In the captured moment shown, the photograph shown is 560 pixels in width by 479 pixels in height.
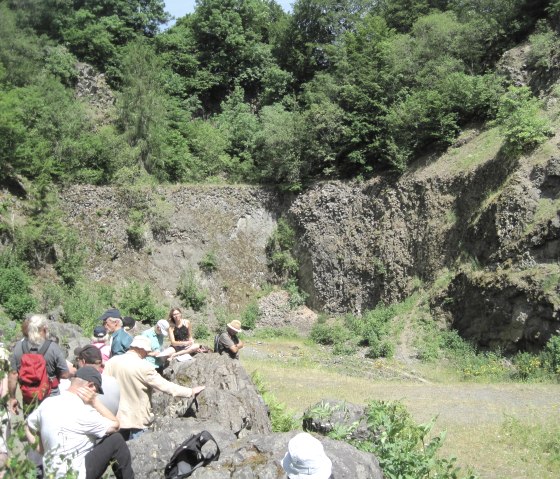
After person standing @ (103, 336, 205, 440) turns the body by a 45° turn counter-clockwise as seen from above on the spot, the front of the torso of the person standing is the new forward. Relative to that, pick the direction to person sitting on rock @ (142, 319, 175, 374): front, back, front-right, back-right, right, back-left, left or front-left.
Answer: front

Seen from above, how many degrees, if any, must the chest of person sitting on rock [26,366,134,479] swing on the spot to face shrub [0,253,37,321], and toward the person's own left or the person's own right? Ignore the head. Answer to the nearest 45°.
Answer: approximately 45° to the person's own left

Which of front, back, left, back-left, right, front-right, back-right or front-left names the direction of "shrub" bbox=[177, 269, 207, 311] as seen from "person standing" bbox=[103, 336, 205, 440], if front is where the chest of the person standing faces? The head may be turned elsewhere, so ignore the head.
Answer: front-left

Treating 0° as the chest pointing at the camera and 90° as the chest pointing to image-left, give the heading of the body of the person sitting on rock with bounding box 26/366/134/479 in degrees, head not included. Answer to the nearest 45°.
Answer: approximately 225°

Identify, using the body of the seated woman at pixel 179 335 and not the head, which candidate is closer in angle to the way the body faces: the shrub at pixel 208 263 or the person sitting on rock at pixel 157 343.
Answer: the person sitting on rock

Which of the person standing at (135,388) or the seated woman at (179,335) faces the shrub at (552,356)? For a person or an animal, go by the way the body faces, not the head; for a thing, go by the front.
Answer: the person standing

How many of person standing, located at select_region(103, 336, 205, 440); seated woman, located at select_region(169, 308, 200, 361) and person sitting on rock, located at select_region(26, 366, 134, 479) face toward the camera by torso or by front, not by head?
1

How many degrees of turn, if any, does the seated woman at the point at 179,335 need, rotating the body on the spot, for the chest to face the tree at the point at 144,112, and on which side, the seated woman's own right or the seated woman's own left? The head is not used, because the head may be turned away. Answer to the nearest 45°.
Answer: approximately 180°

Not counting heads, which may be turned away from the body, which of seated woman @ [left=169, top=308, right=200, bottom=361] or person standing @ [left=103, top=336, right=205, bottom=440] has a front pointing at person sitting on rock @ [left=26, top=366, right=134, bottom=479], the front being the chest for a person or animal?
the seated woman

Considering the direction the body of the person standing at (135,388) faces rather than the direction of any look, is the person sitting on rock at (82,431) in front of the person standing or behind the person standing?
behind

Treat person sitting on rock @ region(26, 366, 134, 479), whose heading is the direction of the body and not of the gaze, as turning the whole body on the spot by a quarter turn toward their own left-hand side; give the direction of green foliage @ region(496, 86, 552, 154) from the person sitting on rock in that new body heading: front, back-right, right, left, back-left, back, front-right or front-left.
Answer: right

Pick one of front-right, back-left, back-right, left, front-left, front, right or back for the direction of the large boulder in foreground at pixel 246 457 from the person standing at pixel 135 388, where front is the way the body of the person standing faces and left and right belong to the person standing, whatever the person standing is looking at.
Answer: right

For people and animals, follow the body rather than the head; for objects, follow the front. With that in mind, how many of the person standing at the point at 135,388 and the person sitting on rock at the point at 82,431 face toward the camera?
0

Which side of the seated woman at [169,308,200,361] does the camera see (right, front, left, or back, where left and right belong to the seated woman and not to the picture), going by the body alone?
front

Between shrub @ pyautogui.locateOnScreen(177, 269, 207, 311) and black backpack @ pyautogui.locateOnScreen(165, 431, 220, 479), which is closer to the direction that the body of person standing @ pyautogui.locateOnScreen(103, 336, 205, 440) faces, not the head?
the shrub

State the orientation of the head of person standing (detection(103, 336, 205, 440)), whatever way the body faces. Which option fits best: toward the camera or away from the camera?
away from the camera

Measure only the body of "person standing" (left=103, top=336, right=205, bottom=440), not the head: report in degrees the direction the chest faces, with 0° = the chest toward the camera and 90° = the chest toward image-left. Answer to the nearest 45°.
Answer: approximately 225°
